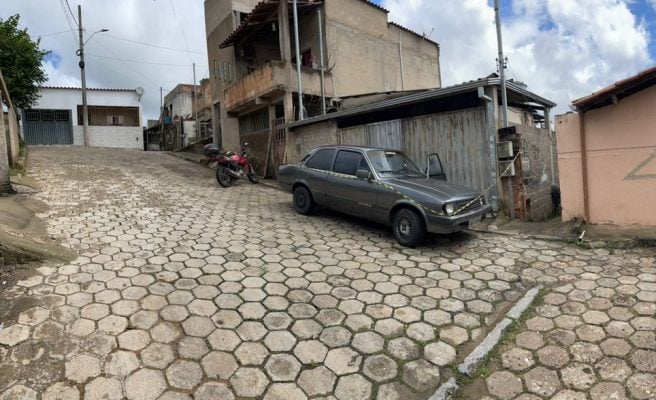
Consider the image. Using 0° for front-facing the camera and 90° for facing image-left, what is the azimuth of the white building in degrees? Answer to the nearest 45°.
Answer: approximately 0°

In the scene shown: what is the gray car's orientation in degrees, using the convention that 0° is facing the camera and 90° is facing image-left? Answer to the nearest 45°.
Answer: approximately 315°

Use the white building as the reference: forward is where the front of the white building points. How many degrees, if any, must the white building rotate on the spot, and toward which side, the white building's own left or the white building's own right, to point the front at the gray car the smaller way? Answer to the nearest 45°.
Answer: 0° — it already faces it

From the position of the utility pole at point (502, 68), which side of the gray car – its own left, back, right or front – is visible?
left

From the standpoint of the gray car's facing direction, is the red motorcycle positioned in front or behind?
behind
